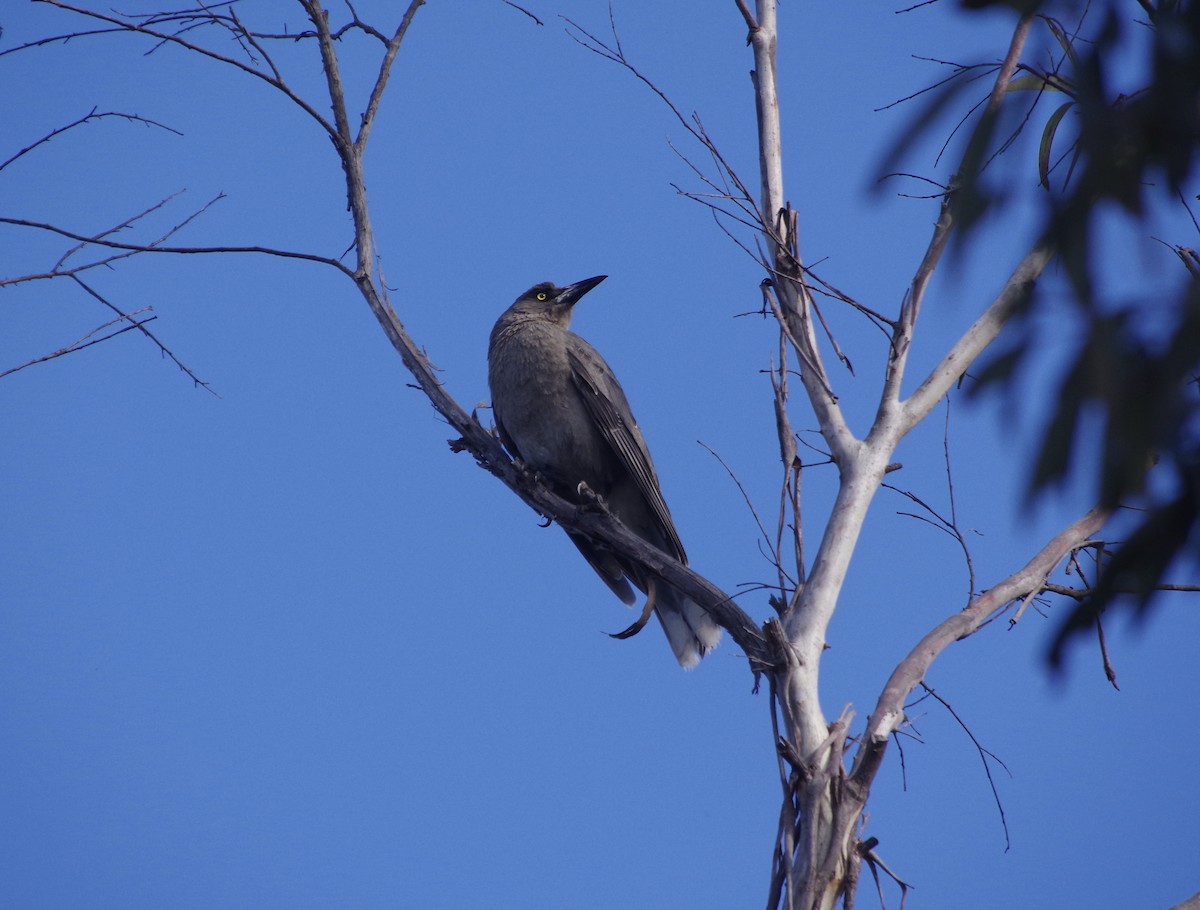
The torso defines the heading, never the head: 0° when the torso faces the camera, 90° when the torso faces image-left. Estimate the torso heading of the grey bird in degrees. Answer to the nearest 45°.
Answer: approximately 45°
